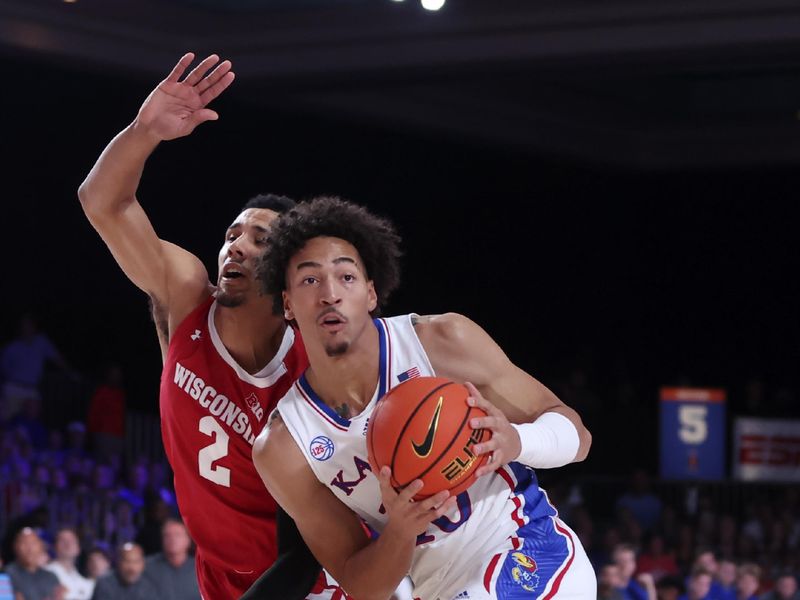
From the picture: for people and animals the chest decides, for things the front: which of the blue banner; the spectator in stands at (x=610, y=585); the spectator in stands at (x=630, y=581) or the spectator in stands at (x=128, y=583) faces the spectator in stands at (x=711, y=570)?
the blue banner

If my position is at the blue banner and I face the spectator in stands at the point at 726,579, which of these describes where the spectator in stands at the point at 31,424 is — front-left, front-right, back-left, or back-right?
front-right

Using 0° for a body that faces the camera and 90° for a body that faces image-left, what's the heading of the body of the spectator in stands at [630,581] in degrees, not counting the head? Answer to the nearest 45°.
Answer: approximately 0°

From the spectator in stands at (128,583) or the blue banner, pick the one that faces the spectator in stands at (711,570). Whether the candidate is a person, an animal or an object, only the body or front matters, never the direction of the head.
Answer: the blue banner

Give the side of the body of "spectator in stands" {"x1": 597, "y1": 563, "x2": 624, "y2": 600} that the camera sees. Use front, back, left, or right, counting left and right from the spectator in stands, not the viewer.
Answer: front

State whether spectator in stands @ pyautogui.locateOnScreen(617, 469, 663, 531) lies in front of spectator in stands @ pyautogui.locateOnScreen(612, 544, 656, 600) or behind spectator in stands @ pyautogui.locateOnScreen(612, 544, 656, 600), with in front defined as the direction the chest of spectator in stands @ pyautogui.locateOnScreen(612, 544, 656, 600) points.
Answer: behind

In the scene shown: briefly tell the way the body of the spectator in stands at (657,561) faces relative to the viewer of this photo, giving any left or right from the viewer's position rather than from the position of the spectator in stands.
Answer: facing the viewer

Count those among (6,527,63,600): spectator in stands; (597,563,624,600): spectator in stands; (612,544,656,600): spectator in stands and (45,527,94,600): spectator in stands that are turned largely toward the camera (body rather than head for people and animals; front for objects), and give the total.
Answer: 4

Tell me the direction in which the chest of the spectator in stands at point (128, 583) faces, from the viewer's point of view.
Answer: toward the camera

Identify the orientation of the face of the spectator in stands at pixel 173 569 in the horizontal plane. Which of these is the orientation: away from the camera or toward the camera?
toward the camera

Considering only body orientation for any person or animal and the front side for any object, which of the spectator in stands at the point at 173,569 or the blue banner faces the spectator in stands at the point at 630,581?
the blue banner

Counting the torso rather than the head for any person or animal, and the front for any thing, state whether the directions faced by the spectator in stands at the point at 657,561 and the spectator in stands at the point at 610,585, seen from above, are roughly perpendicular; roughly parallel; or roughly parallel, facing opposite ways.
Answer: roughly parallel

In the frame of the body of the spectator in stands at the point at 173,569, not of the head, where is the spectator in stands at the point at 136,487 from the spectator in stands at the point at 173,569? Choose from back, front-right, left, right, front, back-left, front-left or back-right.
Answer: back

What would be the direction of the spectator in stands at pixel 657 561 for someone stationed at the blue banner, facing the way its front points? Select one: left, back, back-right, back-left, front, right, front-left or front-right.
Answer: front

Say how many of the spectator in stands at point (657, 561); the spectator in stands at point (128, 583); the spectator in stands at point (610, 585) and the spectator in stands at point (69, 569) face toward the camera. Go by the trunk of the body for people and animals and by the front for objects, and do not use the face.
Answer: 4
